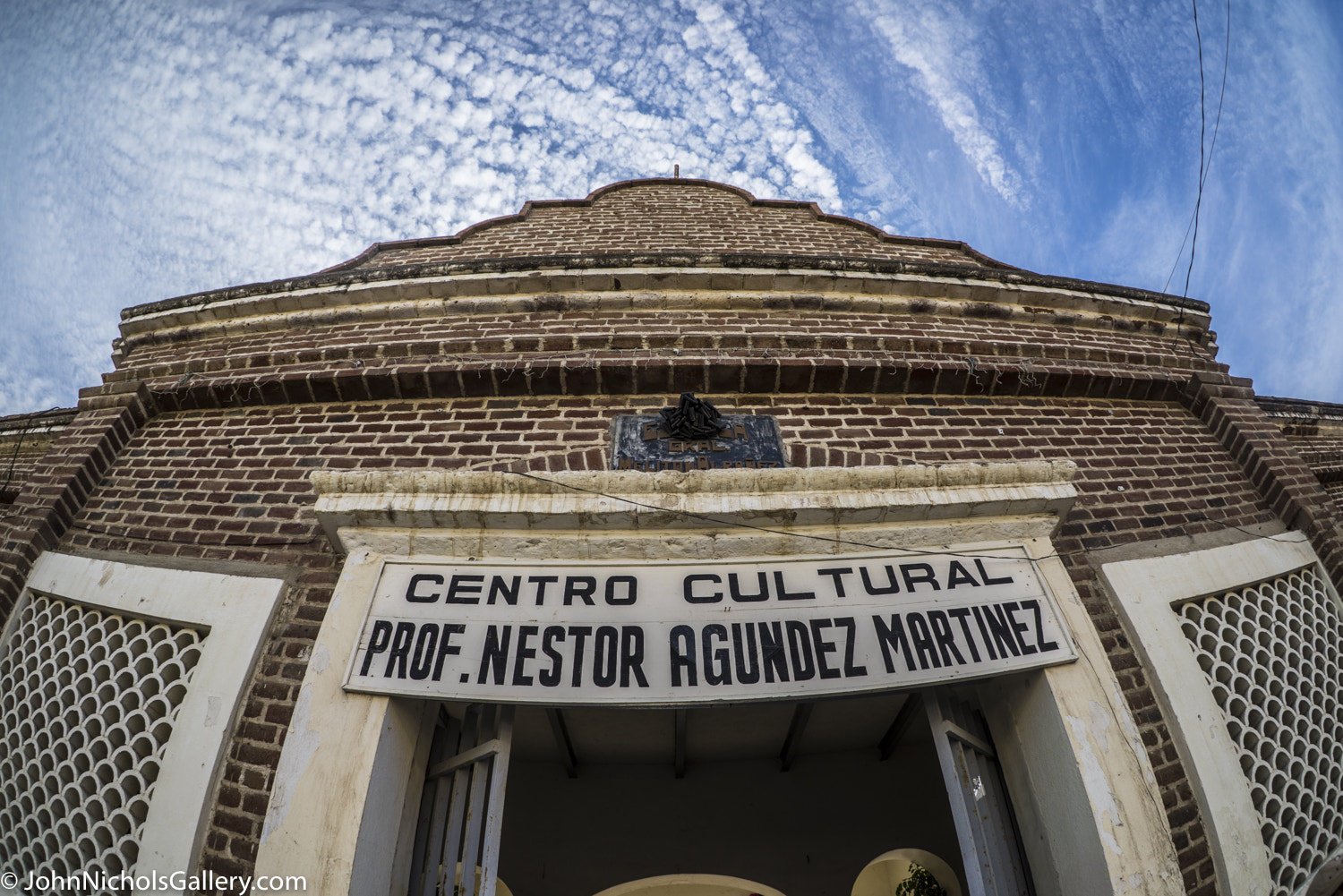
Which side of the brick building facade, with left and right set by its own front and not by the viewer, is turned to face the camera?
front

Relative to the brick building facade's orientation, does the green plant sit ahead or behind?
behind
